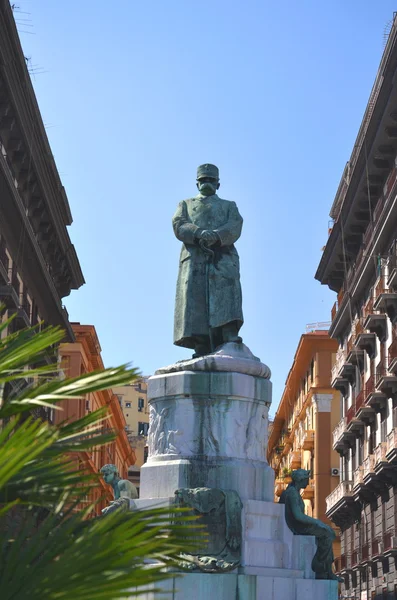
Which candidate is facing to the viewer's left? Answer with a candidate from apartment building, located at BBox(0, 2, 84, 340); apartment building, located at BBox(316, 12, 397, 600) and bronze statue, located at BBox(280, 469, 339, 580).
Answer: apartment building, located at BBox(316, 12, 397, 600)

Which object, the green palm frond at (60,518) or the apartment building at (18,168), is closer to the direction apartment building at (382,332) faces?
the apartment building

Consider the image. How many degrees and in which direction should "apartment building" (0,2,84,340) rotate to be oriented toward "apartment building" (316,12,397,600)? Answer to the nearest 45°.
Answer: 0° — it already faces it

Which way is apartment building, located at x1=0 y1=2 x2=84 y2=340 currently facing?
to the viewer's right

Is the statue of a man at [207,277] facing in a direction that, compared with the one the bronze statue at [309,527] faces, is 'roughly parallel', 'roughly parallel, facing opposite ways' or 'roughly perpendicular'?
roughly perpendicular

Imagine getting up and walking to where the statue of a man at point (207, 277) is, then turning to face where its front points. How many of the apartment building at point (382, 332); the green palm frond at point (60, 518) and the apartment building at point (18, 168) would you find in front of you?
1

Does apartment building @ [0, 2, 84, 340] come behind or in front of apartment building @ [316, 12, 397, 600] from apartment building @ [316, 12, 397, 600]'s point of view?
in front

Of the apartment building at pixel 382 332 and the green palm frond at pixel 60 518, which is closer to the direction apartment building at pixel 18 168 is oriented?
the apartment building

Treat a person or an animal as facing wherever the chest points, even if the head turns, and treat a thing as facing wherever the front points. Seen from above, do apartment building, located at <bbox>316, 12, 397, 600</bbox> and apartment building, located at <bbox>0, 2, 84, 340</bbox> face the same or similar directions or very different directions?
very different directions

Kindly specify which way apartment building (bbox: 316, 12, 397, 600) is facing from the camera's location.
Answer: facing to the left of the viewer

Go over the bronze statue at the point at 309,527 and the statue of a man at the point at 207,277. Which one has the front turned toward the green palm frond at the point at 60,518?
the statue of a man

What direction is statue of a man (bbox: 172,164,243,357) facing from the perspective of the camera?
toward the camera
